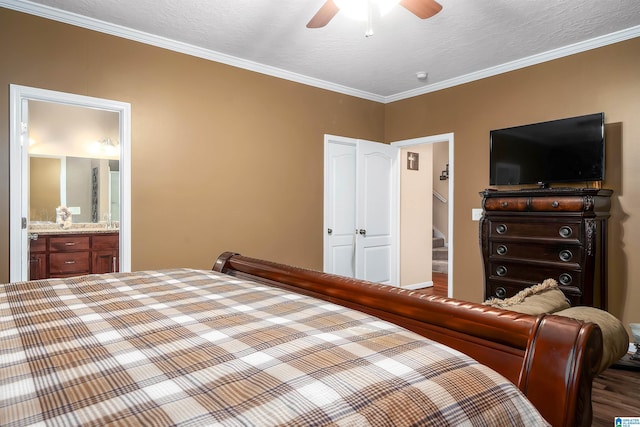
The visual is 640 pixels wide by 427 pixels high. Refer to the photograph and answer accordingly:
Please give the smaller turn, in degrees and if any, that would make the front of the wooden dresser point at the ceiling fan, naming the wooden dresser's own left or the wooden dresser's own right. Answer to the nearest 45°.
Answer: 0° — it already faces it

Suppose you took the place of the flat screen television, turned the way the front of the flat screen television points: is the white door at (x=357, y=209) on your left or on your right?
on your right

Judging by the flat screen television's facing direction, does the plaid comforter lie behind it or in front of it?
in front

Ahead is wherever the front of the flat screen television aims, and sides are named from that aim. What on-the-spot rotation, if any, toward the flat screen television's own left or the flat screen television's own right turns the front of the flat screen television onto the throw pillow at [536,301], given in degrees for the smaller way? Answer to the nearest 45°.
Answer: approximately 45° to the flat screen television's own left

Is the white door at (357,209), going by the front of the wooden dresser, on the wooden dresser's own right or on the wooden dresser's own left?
on the wooden dresser's own right

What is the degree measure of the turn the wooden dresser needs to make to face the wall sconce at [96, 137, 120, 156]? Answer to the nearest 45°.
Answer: approximately 45° to its right

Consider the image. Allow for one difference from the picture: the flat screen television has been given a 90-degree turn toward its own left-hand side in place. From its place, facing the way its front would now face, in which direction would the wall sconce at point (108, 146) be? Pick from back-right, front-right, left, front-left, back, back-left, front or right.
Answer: back-right

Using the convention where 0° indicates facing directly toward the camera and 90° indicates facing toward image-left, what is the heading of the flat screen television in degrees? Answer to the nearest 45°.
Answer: approximately 45°

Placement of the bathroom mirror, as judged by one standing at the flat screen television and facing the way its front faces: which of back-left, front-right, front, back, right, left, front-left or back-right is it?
front-right

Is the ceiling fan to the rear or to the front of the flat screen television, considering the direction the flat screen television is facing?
to the front

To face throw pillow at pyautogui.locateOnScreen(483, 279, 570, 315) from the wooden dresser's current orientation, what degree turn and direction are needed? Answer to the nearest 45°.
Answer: approximately 45° to its left
